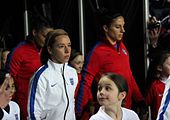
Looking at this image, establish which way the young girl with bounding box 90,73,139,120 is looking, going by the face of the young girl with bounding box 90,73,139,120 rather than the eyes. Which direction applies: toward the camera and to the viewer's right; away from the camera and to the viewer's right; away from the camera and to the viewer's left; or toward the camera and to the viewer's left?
toward the camera and to the viewer's left

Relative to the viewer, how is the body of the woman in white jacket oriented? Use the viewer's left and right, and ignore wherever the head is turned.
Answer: facing the viewer and to the right of the viewer

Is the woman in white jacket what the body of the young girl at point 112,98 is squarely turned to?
no

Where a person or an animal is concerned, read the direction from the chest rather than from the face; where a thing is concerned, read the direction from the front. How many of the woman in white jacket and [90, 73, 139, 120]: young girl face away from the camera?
0

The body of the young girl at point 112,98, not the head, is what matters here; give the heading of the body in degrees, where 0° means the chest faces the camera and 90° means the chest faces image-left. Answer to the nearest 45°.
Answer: approximately 45°

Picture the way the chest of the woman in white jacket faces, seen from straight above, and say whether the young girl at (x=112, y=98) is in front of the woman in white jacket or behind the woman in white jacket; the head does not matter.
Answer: in front

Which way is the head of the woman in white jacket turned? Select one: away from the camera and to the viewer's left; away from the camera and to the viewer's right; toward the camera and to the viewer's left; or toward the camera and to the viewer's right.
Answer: toward the camera and to the viewer's right

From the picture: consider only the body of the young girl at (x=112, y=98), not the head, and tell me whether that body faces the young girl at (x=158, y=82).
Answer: no
